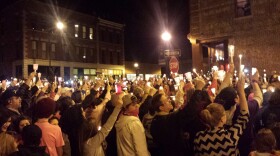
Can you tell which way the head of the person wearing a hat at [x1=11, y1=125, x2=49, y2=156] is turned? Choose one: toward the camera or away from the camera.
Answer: away from the camera

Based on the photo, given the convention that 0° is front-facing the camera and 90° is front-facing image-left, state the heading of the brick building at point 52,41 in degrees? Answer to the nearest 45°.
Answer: approximately 315°

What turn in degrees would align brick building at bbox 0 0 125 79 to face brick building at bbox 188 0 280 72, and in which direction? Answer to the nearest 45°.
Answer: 0° — it already faces it

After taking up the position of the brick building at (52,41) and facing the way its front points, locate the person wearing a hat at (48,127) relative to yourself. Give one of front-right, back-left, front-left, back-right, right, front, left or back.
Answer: front-right

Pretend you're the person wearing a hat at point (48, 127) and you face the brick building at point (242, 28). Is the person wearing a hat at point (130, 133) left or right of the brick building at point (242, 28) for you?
right

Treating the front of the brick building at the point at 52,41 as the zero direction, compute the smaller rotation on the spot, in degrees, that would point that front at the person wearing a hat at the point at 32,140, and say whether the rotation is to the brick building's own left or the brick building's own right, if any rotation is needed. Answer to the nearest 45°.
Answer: approximately 45° to the brick building's own right

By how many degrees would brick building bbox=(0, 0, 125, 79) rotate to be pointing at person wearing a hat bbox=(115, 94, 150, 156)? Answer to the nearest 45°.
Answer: approximately 45° to its right

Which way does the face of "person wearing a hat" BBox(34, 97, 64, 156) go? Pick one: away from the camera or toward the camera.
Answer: away from the camera
